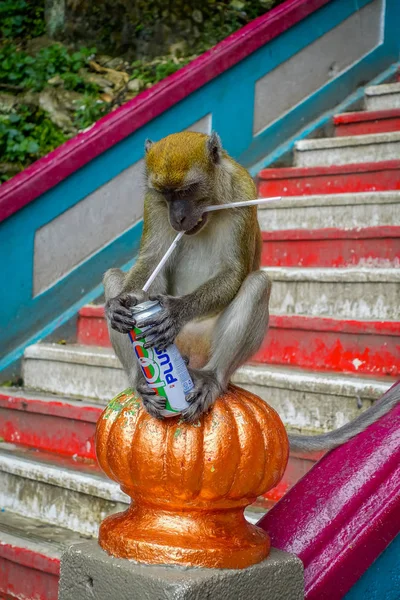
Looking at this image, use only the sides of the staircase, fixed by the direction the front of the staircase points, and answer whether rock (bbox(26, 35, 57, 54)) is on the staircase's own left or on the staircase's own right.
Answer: on the staircase's own right

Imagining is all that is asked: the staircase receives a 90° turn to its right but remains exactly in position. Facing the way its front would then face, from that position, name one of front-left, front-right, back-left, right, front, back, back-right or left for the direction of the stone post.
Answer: back-left

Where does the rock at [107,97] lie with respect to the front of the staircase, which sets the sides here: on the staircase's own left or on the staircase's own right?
on the staircase's own right

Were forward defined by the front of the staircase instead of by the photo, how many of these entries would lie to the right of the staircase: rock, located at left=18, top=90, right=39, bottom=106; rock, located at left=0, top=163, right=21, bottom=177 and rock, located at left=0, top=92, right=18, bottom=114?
3

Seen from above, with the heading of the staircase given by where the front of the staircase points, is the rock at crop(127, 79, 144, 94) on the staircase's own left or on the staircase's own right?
on the staircase's own right

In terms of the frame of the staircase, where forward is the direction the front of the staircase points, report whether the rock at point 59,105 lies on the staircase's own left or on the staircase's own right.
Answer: on the staircase's own right

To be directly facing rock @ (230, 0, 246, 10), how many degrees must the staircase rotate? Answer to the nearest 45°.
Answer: approximately 135° to its right

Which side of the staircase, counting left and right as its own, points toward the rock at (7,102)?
right

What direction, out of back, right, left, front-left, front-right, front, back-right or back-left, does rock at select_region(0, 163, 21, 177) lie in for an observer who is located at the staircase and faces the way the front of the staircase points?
right
